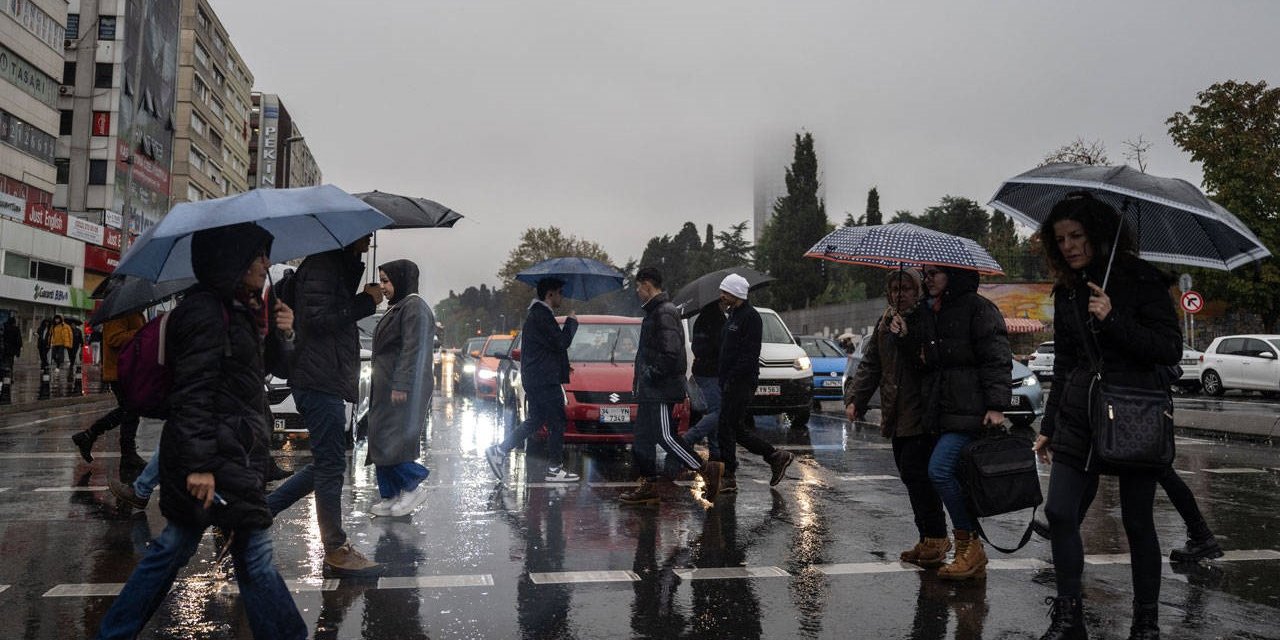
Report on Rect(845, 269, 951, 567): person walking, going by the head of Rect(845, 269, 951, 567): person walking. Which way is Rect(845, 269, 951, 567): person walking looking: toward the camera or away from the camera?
toward the camera

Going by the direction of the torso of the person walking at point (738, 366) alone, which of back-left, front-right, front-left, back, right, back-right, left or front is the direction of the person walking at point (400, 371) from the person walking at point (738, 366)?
front-left

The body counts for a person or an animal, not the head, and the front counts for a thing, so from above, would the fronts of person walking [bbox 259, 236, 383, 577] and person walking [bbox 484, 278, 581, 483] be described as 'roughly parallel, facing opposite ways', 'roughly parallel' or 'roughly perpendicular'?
roughly parallel

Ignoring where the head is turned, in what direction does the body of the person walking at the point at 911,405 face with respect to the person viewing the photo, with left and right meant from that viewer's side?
facing the viewer and to the left of the viewer

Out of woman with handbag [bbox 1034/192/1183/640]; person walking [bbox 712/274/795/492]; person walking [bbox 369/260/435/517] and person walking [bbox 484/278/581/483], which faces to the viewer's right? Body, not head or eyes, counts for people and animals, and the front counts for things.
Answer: person walking [bbox 484/278/581/483]

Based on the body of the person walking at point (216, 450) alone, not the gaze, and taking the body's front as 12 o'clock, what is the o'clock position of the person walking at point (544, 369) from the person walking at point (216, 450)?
the person walking at point (544, 369) is roughly at 10 o'clock from the person walking at point (216, 450).

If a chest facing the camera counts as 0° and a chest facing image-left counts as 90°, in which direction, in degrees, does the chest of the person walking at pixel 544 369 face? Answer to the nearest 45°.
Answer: approximately 270°

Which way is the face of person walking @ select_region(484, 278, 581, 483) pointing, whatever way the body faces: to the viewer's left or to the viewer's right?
to the viewer's right

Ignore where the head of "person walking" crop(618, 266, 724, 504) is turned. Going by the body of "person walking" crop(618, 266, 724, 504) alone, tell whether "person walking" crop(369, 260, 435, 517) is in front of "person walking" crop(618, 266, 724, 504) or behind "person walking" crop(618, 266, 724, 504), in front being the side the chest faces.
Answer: in front

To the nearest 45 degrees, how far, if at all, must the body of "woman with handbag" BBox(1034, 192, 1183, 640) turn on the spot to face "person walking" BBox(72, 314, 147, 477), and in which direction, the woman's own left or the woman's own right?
approximately 45° to the woman's own right

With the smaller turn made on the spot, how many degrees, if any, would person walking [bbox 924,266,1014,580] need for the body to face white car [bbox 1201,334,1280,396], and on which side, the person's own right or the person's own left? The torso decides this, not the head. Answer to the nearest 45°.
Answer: approximately 135° to the person's own right

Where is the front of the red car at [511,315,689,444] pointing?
toward the camera

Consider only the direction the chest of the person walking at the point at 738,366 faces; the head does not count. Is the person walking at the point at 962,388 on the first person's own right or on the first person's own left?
on the first person's own left

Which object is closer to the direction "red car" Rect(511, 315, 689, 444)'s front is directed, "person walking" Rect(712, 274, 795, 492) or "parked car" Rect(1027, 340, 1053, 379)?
the person walking

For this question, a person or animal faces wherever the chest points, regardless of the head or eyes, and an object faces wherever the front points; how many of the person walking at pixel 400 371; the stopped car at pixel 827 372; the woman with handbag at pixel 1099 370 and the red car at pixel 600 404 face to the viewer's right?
0

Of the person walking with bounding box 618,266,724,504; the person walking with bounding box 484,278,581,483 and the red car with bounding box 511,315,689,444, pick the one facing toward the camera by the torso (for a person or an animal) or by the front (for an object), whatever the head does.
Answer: the red car

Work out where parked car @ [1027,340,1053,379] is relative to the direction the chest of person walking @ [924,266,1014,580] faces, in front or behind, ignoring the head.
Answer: behind
